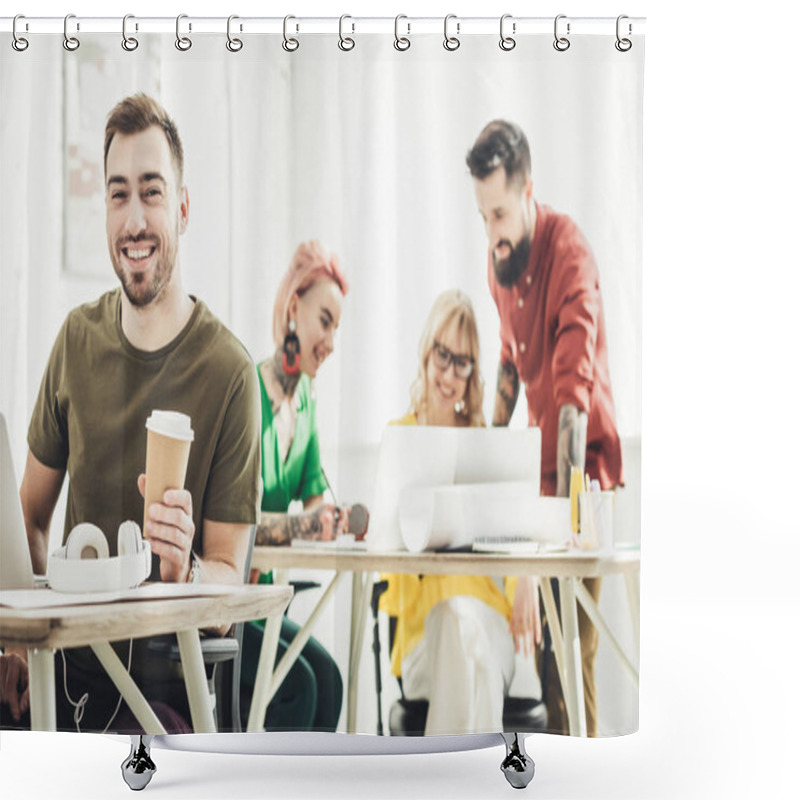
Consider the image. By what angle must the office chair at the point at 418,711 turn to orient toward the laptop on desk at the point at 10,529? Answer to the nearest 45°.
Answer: approximately 90° to its right

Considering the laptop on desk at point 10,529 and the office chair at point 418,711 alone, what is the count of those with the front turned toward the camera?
1

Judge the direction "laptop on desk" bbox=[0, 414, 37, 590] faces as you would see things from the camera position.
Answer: facing away from the viewer and to the right of the viewer
